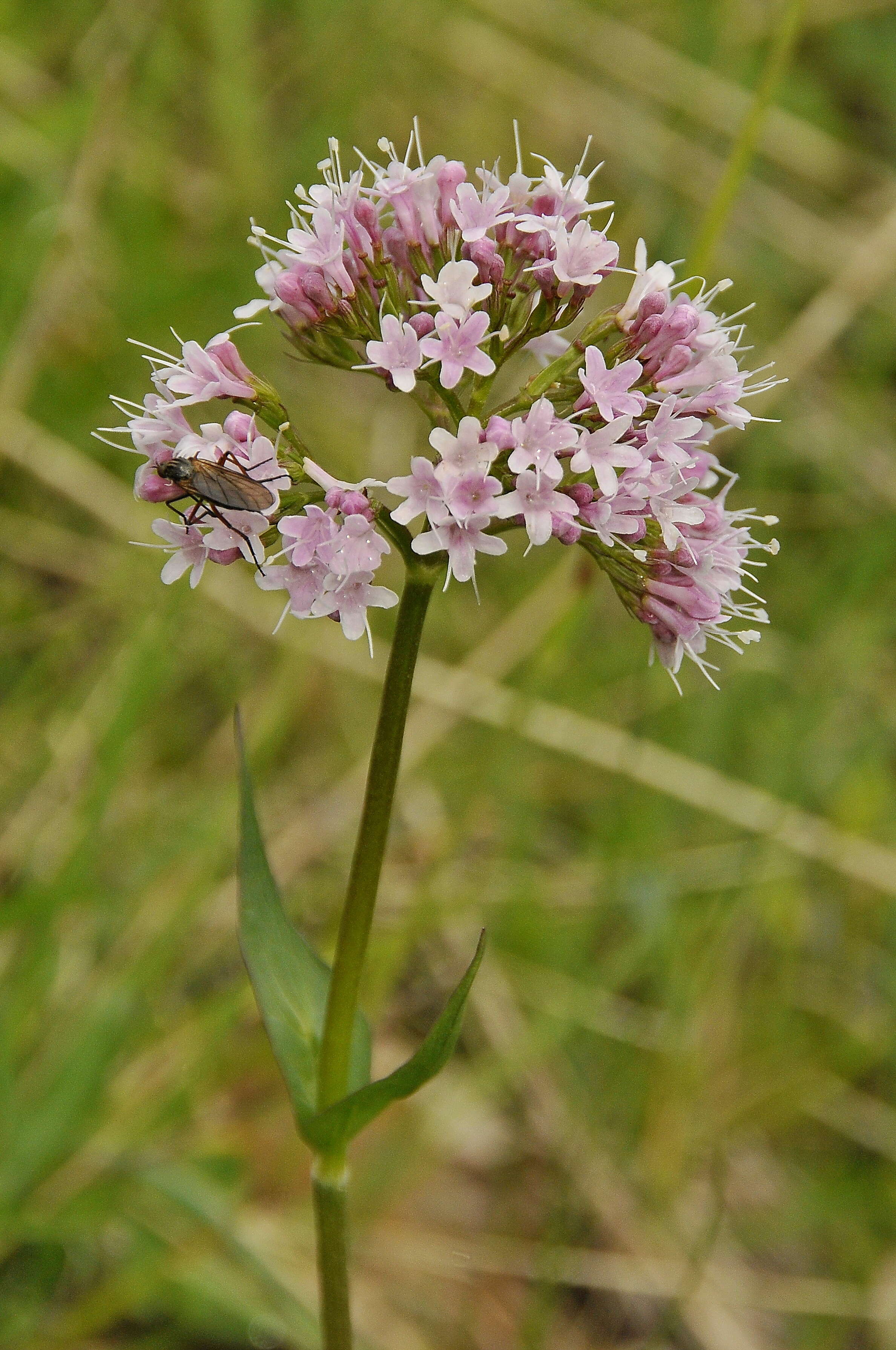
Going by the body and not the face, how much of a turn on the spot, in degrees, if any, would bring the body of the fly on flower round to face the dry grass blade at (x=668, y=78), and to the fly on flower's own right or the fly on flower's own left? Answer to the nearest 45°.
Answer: approximately 90° to the fly on flower's own right

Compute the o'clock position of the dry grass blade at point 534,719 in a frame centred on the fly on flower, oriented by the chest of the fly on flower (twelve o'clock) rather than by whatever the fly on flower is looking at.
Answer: The dry grass blade is roughly at 4 o'clock from the fly on flower.

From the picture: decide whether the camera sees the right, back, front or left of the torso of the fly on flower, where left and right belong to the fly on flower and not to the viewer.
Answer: left

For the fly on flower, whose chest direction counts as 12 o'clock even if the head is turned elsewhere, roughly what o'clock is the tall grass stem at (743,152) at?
The tall grass stem is roughly at 4 o'clock from the fly on flower.

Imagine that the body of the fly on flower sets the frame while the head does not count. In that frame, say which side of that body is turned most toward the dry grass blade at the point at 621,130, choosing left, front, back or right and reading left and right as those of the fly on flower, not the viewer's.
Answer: right

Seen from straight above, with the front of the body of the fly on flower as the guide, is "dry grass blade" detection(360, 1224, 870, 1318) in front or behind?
behind

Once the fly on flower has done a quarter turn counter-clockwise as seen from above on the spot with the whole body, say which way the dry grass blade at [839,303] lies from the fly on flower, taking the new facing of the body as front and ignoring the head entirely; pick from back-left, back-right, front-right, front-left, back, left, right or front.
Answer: back-left
